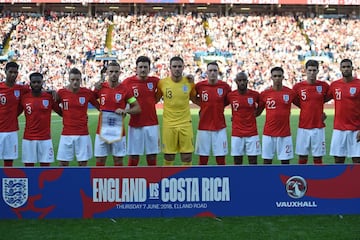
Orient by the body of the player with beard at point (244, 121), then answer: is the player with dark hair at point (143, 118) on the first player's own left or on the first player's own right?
on the first player's own right

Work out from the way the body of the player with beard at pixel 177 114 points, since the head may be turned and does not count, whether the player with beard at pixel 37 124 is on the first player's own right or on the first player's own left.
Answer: on the first player's own right

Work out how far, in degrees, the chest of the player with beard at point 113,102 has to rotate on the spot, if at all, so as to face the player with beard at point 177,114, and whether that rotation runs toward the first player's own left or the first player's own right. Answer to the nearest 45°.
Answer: approximately 90° to the first player's own left

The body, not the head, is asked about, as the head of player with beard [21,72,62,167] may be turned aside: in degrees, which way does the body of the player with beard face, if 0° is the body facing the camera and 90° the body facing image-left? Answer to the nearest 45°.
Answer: approximately 0°

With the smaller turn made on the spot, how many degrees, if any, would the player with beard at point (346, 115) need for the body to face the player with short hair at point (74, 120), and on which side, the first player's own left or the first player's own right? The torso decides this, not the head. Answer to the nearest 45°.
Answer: approximately 90° to the first player's own right

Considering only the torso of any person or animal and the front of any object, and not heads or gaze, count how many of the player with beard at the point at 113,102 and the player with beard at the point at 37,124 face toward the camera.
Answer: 2

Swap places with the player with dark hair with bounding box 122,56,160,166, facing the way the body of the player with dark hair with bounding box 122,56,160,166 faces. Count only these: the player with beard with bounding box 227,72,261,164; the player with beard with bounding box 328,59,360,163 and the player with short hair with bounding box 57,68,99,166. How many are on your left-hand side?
2

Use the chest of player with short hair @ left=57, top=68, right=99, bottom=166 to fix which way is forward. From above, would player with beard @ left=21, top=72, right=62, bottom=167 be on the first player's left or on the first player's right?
on the first player's right

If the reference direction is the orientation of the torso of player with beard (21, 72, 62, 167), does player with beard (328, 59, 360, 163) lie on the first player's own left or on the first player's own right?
on the first player's own left

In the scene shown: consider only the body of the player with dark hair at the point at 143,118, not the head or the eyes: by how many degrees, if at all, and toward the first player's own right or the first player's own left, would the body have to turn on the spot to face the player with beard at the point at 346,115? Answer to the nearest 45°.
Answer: approximately 90° to the first player's own left

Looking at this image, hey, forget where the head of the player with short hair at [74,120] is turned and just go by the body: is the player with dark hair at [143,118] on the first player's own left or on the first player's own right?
on the first player's own left
